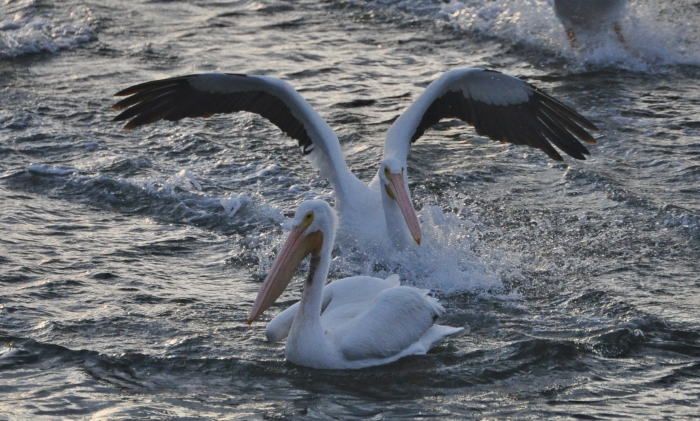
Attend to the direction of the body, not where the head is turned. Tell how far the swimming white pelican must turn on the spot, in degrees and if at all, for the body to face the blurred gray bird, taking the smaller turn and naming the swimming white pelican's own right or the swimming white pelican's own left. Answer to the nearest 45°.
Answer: approximately 180°

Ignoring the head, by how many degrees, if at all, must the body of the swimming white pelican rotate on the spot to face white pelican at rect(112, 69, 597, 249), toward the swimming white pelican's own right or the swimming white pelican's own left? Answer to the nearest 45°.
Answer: approximately 135° to the swimming white pelican's own right

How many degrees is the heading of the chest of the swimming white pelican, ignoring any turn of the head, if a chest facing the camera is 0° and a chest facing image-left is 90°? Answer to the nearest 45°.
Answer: approximately 45°

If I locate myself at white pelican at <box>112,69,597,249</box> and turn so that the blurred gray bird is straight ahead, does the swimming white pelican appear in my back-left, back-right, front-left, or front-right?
back-right
